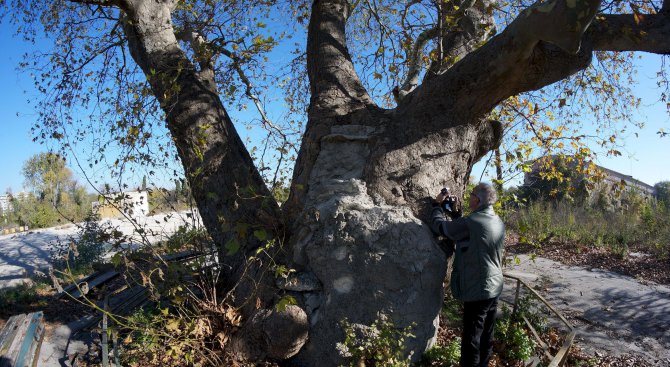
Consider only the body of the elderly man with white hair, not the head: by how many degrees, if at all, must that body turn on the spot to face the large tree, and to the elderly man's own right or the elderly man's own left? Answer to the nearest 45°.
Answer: approximately 45° to the elderly man's own left

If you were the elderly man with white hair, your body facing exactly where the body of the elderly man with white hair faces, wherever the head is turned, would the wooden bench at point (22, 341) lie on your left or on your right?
on your left

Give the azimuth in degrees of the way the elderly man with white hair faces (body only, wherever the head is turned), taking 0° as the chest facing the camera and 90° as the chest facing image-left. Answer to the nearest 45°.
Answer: approximately 135°

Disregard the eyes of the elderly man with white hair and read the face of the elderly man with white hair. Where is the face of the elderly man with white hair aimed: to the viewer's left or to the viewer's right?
to the viewer's left

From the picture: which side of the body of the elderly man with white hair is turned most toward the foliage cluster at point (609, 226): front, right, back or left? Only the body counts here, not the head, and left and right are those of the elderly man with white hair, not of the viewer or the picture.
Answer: right
